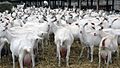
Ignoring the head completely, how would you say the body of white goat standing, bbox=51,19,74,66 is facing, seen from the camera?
away from the camera

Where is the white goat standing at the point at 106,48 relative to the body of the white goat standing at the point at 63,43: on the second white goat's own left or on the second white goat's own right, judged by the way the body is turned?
on the second white goat's own right
